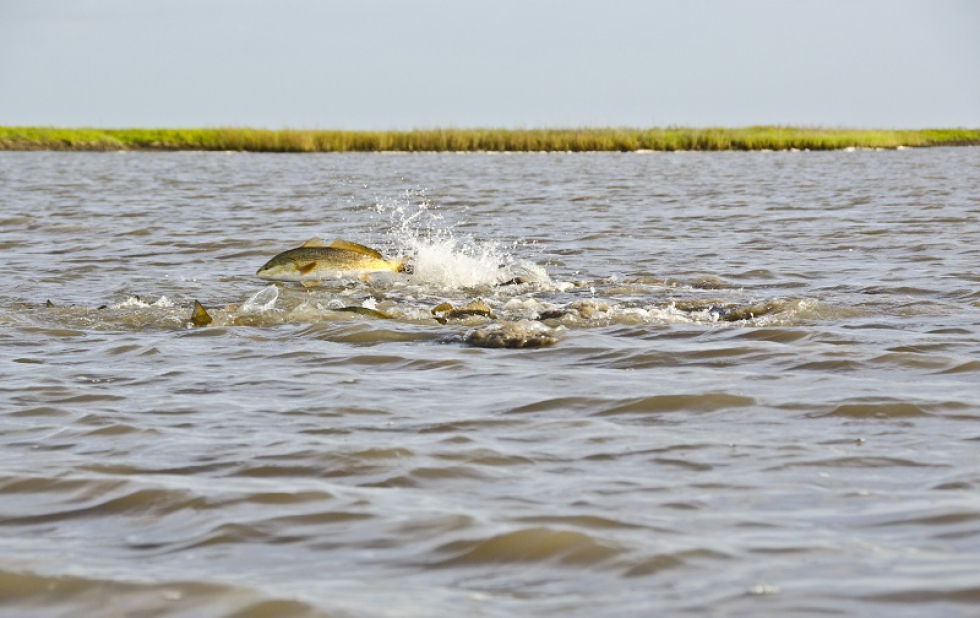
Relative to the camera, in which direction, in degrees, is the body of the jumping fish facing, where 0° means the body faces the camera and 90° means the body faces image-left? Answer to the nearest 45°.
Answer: approximately 90°
